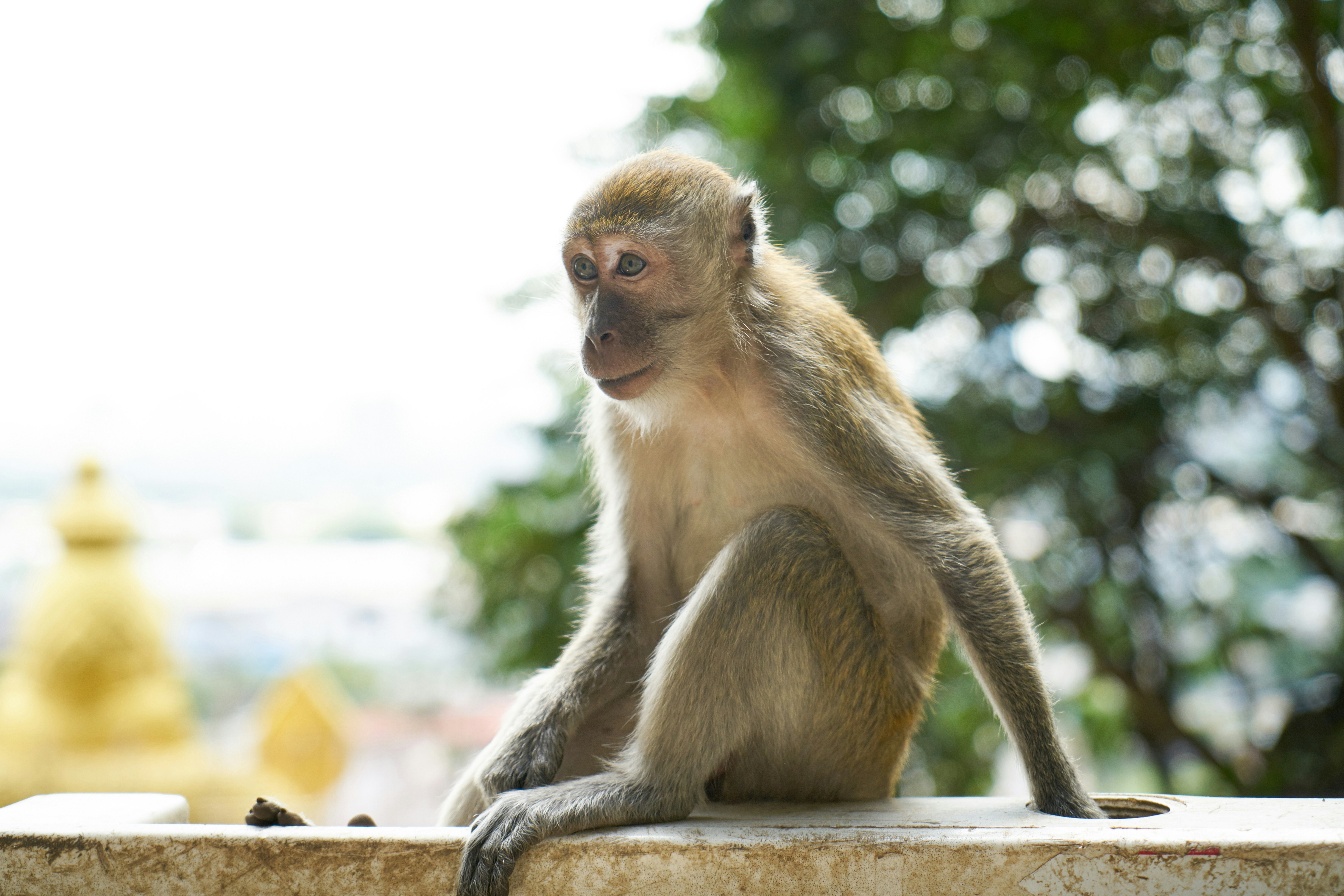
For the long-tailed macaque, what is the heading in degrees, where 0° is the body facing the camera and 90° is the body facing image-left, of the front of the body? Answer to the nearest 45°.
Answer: approximately 45°

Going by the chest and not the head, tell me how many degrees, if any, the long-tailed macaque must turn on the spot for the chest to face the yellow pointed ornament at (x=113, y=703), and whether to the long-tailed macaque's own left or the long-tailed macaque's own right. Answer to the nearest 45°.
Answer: approximately 90° to the long-tailed macaque's own right
